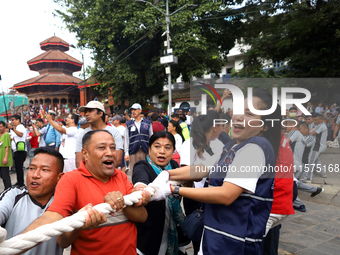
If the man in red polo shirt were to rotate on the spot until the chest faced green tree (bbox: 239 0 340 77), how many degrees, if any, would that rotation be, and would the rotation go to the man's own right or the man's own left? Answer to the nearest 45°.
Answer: approximately 90° to the man's own left

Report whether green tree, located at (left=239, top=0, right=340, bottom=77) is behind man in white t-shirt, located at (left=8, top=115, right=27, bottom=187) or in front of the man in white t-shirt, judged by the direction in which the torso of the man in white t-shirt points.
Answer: behind

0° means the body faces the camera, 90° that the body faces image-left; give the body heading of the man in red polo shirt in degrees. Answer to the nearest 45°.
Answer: approximately 315°

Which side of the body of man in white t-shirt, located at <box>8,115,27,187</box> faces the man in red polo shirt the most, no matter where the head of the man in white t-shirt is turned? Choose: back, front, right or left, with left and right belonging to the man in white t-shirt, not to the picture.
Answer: left

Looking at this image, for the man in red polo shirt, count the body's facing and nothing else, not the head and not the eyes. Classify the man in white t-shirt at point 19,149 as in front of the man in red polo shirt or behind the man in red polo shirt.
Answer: behind
